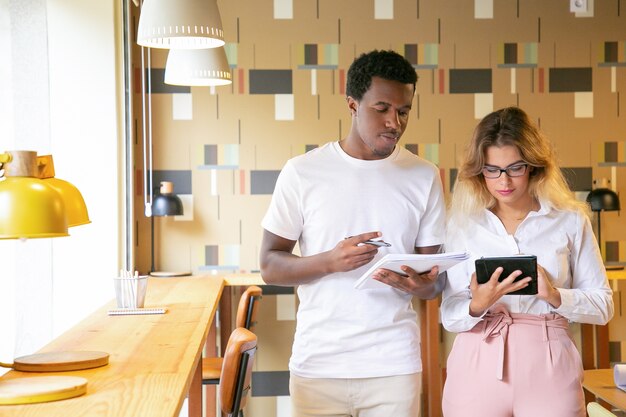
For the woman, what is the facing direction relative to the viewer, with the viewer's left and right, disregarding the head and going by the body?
facing the viewer

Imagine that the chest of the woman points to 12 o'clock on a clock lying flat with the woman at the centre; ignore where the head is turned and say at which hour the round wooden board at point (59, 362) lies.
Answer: The round wooden board is roughly at 2 o'clock from the woman.

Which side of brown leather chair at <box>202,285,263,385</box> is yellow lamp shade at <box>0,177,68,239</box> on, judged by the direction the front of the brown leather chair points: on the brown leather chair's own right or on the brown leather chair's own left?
on the brown leather chair's own left

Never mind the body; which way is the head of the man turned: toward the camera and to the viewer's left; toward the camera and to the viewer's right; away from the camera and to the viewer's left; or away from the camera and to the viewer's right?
toward the camera and to the viewer's right

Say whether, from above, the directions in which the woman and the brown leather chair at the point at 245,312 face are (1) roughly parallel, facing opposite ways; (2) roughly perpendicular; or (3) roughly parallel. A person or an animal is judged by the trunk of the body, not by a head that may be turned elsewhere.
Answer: roughly perpendicular

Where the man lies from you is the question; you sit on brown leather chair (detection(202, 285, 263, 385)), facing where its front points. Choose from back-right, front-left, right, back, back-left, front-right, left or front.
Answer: left

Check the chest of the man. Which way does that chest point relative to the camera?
toward the camera

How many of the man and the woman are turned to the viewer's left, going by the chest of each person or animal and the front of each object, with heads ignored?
0

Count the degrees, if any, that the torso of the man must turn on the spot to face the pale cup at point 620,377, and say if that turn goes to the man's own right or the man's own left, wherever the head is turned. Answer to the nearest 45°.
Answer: approximately 135° to the man's own left

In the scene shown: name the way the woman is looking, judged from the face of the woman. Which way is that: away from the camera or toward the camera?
toward the camera

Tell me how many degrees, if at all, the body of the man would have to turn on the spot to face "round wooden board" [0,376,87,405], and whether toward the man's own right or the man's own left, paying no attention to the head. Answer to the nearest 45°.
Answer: approximately 45° to the man's own right

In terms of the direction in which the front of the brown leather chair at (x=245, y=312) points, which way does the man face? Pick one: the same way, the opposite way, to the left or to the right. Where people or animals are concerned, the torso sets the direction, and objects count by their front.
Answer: to the left

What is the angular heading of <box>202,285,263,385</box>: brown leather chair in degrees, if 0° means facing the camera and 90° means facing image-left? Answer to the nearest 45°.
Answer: approximately 90°
